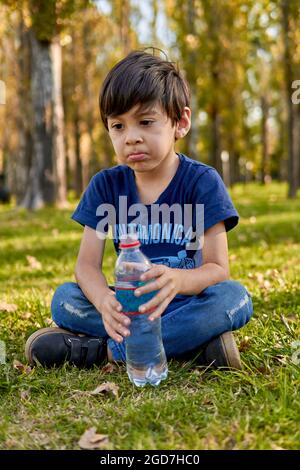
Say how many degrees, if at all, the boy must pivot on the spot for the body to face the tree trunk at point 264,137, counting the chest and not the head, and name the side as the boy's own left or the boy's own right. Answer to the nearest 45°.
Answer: approximately 180°

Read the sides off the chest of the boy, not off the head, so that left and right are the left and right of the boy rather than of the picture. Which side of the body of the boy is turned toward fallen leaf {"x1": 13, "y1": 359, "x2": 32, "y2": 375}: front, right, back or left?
right

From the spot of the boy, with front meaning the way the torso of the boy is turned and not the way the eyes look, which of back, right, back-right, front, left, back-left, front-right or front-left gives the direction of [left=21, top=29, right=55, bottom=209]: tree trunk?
back

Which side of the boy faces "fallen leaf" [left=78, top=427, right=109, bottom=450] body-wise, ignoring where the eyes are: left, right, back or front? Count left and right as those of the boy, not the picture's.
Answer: front

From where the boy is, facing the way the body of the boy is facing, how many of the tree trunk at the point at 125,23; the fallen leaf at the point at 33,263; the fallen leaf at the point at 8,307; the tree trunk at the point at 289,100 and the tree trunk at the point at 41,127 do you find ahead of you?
0

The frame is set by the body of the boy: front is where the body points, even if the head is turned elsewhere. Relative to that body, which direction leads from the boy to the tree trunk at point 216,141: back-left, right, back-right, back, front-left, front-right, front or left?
back

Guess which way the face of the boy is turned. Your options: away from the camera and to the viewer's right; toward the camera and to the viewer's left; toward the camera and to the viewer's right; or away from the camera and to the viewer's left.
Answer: toward the camera and to the viewer's left

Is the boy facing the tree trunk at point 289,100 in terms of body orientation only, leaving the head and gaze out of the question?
no

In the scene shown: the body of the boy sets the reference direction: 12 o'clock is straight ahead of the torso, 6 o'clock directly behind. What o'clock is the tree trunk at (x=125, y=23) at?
The tree trunk is roughly at 6 o'clock from the boy.

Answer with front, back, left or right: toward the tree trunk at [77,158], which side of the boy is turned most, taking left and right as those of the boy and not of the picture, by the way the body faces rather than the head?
back

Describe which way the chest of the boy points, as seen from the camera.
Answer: toward the camera

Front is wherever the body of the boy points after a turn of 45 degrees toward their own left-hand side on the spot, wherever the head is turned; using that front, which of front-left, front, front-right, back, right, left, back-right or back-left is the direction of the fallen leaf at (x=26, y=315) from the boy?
back

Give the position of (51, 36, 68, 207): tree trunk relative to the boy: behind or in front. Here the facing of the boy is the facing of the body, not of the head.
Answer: behind
